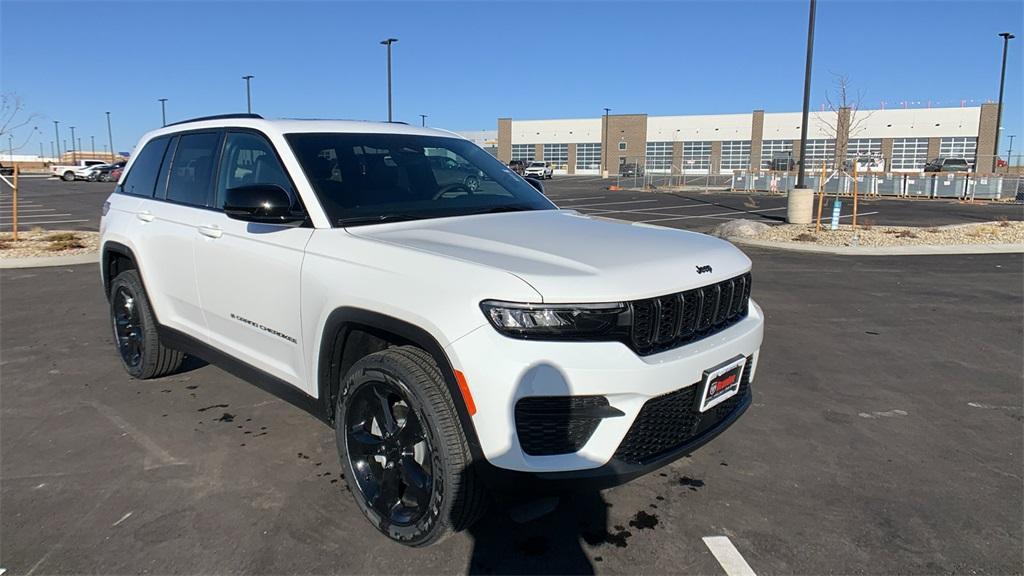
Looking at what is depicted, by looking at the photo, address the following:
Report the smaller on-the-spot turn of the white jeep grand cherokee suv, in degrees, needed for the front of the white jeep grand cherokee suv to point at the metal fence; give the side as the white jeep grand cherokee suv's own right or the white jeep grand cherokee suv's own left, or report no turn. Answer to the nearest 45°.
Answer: approximately 90° to the white jeep grand cherokee suv's own left

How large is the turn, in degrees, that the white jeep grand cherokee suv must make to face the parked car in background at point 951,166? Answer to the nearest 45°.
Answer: approximately 90° to its left

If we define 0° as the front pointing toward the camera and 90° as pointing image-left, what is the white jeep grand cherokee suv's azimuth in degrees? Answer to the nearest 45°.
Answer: approximately 315°
